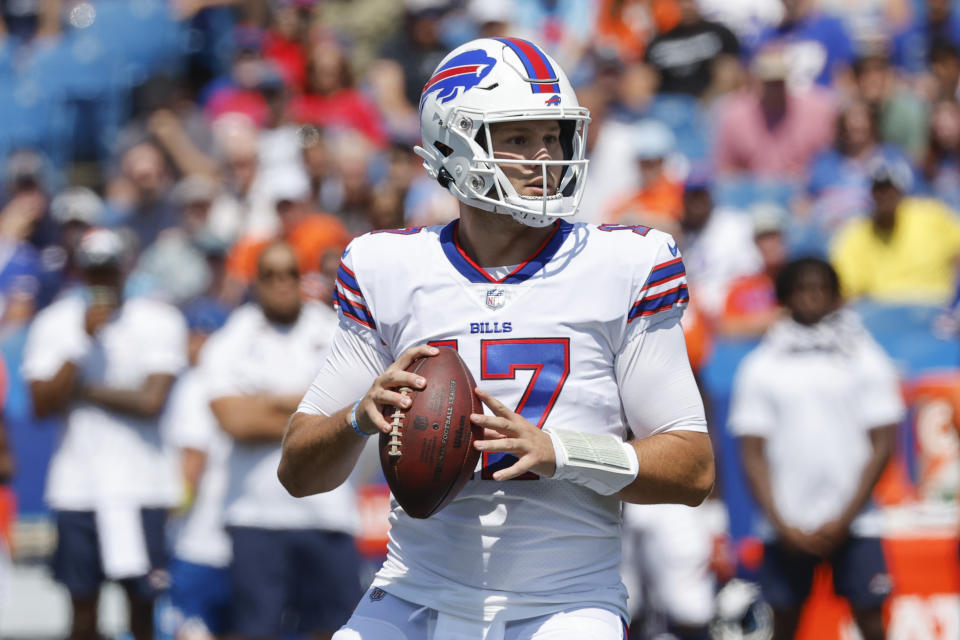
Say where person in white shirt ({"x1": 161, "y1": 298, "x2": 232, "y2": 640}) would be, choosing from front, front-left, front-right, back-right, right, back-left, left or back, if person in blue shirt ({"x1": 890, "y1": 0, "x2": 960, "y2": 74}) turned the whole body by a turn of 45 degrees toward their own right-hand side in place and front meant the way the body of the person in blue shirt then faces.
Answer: front

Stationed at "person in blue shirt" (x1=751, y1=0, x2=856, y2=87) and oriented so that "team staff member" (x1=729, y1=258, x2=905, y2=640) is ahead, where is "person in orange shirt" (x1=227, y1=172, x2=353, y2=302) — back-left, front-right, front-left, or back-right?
front-right

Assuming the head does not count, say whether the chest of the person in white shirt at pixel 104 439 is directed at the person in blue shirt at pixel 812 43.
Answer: no

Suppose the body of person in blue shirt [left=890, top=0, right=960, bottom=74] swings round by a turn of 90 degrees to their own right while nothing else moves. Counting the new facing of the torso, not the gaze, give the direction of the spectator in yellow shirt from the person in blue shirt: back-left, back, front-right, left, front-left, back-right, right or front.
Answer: left

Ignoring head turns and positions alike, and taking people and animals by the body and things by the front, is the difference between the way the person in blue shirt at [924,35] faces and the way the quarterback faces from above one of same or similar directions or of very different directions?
same or similar directions

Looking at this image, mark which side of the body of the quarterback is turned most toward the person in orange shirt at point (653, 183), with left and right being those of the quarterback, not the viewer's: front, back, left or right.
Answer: back

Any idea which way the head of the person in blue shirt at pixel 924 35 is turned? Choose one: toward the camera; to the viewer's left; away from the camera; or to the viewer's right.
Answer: toward the camera

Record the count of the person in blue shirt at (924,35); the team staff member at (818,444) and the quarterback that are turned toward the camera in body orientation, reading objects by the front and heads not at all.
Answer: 3

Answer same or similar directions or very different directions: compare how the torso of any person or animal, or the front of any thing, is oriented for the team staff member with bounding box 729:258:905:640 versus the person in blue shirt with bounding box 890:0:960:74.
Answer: same or similar directions

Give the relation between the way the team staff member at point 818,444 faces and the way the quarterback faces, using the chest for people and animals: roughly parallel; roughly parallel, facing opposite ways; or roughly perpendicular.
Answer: roughly parallel

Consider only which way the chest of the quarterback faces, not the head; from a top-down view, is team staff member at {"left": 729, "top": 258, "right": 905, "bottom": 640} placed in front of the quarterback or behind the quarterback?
behind

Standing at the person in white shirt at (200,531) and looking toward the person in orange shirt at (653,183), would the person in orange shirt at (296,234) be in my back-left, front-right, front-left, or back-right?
front-left

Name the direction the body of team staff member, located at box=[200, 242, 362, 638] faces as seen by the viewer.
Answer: toward the camera

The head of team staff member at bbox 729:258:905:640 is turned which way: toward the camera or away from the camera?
toward the camera

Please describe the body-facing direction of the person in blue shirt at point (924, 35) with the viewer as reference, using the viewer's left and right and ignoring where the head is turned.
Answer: facing the viewer

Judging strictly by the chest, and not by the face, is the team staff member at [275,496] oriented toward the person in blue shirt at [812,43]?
no

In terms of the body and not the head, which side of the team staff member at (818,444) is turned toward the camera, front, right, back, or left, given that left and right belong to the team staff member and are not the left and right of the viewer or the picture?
front

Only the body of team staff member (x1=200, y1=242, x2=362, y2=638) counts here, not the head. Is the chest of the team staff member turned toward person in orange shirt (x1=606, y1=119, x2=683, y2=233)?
no

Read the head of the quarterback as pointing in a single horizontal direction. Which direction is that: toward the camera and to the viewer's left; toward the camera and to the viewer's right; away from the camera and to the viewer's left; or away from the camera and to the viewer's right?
toward the camera and to the viewer's right
